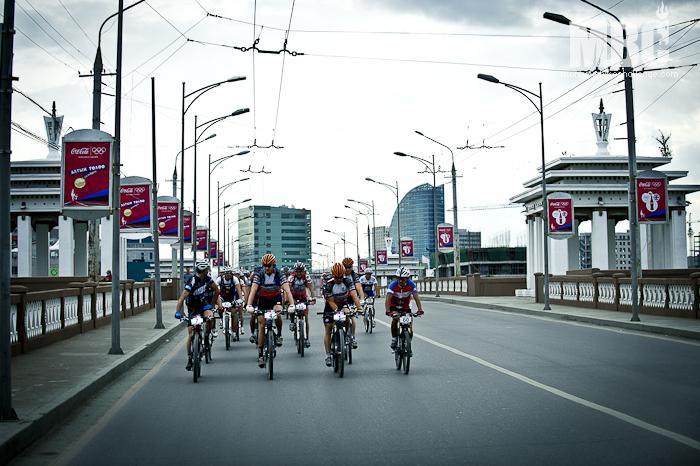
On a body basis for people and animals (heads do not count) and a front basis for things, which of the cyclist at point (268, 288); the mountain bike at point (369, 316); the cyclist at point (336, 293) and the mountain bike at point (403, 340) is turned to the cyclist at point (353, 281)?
the mountain bike at point (369, 316)

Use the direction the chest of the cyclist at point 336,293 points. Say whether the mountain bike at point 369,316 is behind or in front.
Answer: behind

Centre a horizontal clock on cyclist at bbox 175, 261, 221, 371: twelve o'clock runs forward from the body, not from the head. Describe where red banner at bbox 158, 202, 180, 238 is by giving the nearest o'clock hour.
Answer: The red banner is roughly at 6 o'clock from the cyclist.

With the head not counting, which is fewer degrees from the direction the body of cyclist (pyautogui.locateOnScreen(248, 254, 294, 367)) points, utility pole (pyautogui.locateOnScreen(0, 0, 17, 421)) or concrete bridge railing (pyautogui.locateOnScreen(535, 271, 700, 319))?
the utility pole

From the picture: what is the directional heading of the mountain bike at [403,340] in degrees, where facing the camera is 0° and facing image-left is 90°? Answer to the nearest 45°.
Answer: approximately 0°

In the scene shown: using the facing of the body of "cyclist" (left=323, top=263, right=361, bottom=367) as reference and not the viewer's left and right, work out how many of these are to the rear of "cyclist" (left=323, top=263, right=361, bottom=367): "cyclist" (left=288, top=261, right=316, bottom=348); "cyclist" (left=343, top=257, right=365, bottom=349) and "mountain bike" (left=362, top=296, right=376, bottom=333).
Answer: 3

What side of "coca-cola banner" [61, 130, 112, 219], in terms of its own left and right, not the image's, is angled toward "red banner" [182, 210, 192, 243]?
back

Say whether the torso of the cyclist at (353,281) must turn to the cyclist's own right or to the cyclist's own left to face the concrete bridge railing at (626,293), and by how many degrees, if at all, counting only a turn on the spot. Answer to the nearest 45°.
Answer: approximately 135° to the cyclist's own left

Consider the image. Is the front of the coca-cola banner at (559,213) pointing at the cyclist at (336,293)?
yes

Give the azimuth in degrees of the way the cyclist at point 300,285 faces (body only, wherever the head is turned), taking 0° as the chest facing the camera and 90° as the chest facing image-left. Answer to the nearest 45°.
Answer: approximately 0°

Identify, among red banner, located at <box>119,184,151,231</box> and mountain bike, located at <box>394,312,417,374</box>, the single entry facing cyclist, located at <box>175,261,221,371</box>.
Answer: the red banner
